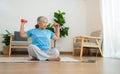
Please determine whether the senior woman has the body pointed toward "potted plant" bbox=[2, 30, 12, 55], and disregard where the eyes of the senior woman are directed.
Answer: no

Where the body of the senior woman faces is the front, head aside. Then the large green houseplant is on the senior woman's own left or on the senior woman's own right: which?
on the senior woman's own left

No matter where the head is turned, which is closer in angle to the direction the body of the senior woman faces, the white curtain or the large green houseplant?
the white curtain

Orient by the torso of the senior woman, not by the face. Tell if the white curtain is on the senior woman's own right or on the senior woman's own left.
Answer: on the senior woman's own left

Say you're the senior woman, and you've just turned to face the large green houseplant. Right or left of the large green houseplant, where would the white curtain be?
right

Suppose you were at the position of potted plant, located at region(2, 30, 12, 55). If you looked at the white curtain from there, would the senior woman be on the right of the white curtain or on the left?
right

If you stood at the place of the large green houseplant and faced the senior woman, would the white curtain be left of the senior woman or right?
left

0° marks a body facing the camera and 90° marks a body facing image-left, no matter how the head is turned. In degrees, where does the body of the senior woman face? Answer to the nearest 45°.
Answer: approximately 315°

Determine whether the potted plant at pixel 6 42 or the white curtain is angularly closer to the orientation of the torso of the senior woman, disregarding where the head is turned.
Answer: the white curtain
